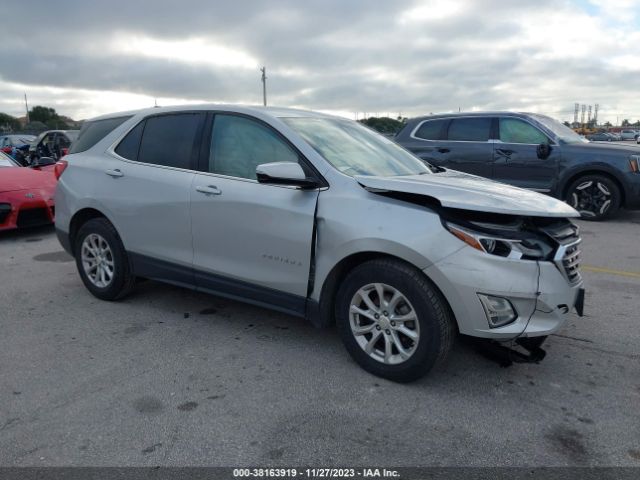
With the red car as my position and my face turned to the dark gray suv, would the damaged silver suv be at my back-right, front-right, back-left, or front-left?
front-right

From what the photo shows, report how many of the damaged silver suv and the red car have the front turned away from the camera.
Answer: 0

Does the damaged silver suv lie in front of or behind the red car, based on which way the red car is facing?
in front

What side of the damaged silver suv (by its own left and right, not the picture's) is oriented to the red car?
back

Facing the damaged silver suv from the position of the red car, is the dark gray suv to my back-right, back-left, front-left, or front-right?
front-left

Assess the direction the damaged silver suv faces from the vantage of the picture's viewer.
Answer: facing the viewer and to the right of the viewer

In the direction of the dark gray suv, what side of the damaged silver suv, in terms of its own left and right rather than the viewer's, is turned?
left
